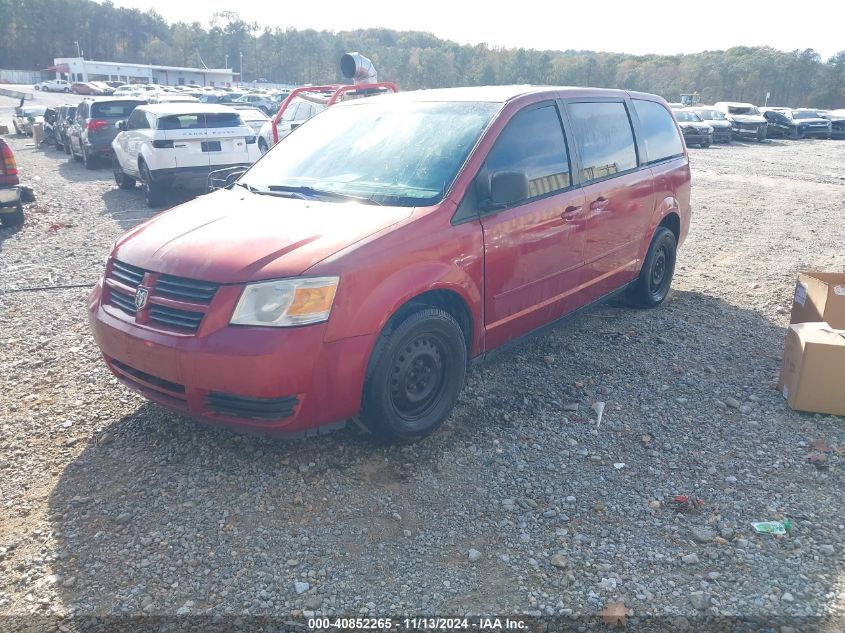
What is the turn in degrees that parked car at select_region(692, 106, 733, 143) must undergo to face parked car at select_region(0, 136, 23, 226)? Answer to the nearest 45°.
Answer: approximately 45° to its right

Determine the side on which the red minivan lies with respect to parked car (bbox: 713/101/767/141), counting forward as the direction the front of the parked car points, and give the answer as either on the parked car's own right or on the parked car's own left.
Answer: on the parked car's own right

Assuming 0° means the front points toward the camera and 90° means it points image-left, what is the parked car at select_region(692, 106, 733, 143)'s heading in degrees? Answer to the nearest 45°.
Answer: approximately 315°

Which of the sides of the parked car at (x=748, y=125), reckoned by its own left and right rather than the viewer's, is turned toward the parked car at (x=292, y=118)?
right

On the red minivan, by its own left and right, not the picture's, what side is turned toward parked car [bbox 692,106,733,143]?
back

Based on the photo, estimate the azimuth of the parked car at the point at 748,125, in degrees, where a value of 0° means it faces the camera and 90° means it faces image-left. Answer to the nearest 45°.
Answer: approximately 315°

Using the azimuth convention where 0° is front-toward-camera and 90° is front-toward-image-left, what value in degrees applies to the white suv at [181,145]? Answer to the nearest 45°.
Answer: approximately 135°

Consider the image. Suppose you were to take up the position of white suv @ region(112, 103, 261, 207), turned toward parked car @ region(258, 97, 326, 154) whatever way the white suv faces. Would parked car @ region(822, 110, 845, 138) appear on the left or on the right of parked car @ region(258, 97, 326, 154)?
right

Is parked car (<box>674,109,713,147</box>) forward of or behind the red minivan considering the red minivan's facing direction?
behind
